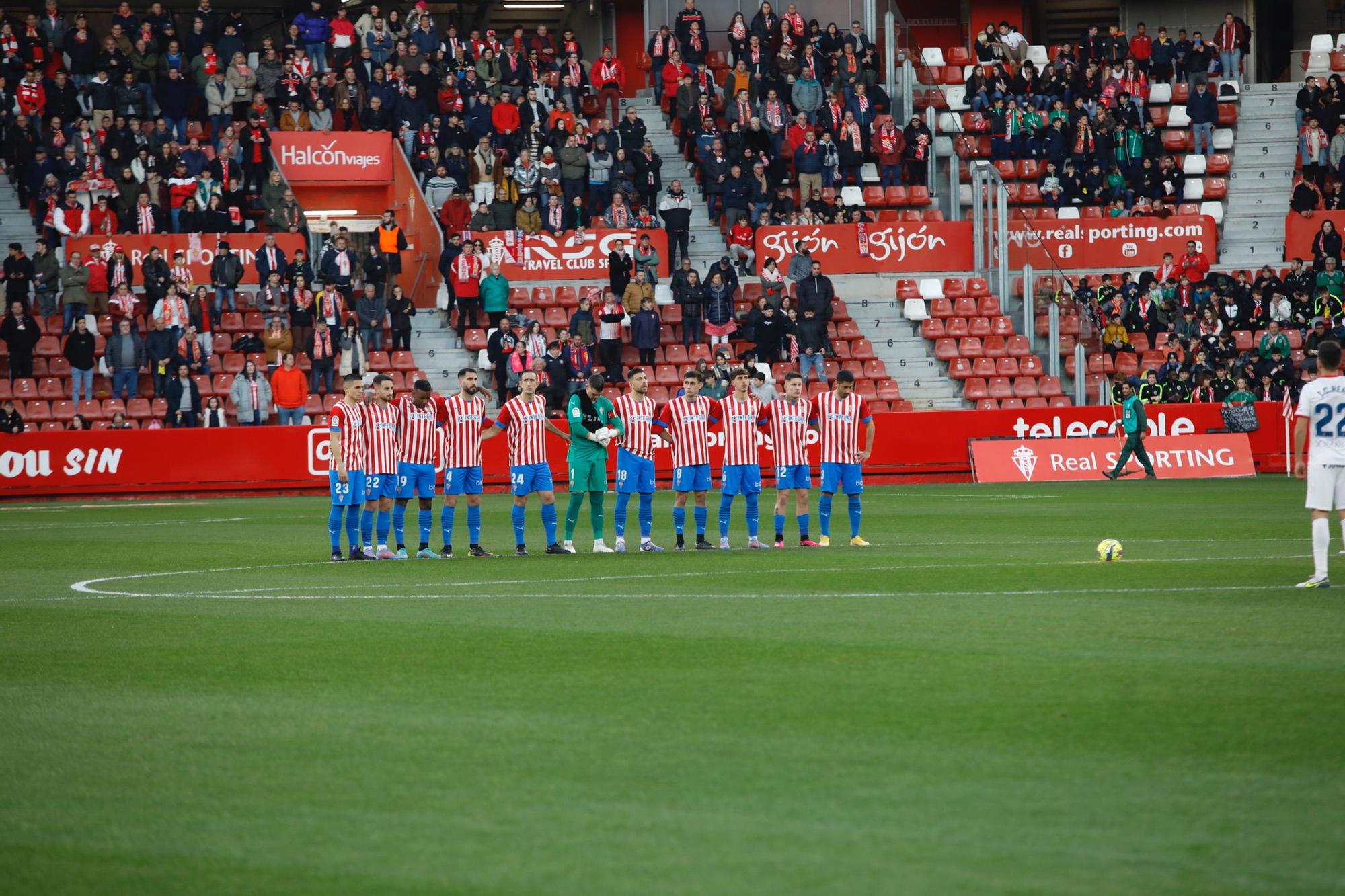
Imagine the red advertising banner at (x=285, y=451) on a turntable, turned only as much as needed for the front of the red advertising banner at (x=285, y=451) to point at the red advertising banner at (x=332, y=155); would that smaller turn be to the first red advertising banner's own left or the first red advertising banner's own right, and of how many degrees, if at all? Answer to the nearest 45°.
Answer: approximately 180°

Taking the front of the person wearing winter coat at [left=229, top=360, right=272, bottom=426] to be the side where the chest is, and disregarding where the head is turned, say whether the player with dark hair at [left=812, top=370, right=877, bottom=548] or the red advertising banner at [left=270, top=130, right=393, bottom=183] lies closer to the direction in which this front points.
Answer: the player with dark hair

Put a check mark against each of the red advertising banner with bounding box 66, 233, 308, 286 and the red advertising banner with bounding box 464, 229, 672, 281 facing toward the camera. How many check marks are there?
2

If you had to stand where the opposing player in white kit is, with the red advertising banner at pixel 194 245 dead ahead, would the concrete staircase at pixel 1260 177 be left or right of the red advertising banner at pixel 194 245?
right

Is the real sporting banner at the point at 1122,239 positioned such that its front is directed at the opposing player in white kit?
yes

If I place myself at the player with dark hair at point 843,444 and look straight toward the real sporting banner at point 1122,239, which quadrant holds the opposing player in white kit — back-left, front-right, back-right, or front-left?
back-right

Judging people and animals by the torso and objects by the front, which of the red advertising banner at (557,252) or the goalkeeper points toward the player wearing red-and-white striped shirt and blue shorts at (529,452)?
the red advertising banner

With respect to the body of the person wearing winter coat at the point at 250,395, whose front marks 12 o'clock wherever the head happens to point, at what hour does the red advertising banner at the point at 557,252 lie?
The red advertising banner is roughly at 8 o'clock from the person wearing winter coat.

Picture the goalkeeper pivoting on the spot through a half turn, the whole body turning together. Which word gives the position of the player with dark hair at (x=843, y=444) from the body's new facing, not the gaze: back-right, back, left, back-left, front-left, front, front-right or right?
back-right

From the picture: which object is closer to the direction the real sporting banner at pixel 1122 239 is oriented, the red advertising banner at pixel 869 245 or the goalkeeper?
the goalkeeper

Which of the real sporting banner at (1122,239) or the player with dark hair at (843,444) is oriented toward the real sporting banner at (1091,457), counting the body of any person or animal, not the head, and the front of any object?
the real sporting banner at (1122,239)

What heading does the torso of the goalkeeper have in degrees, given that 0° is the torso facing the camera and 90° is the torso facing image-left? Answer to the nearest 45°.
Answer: approximately 315°
